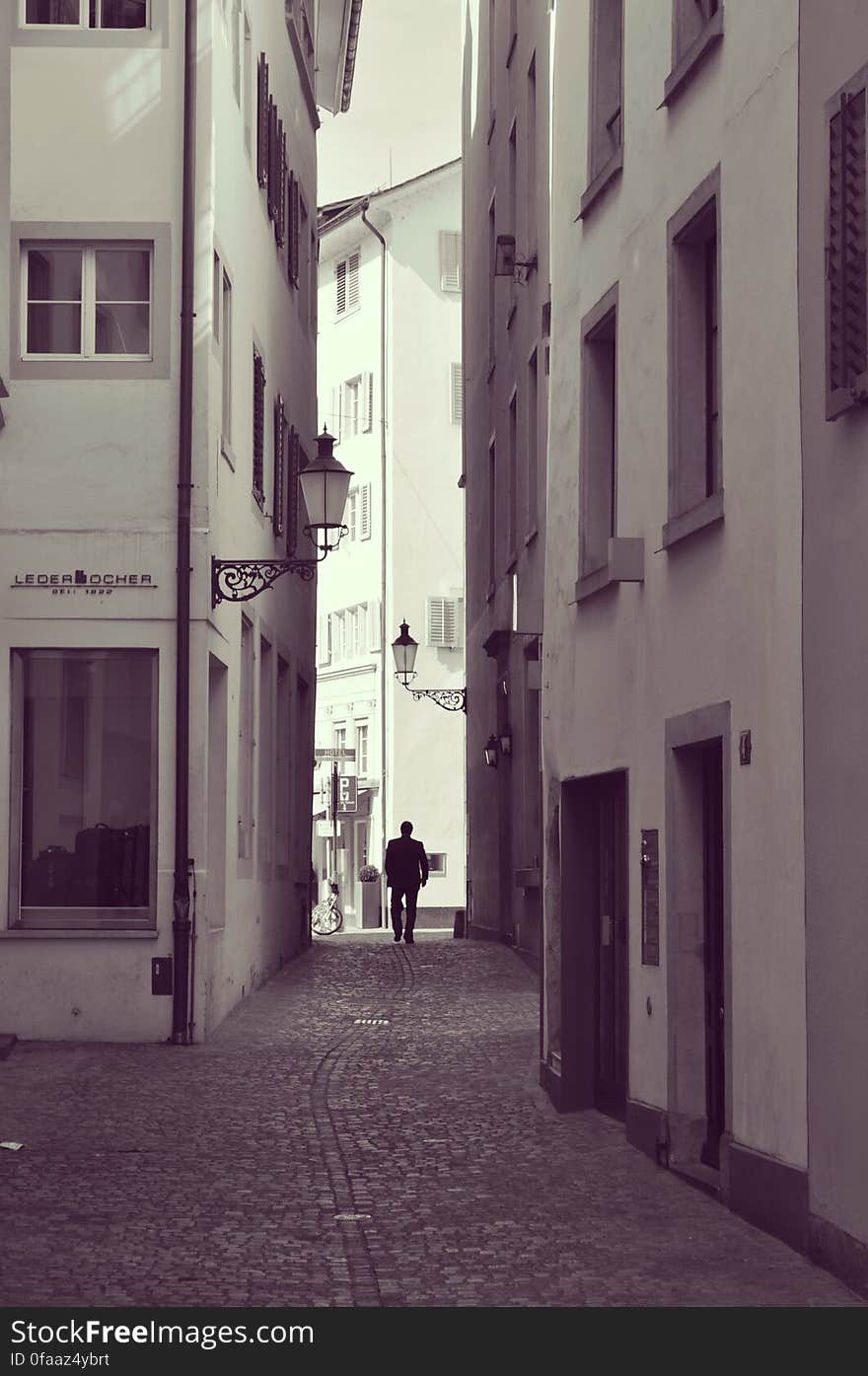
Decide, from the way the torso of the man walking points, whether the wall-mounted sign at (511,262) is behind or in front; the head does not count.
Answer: behind

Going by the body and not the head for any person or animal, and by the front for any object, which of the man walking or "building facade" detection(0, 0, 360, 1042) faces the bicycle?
the man walking

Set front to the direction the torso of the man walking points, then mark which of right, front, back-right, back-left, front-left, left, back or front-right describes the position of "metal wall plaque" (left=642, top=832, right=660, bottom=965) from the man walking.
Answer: back

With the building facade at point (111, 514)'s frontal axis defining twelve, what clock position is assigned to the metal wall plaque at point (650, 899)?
The metal wall plaque is roughly at 11 o'clock from the building facade.

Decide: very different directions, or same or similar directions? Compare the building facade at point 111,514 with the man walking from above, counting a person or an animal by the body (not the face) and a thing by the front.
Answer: very different directions

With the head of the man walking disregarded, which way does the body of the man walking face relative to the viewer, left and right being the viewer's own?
facing away from the viewer
